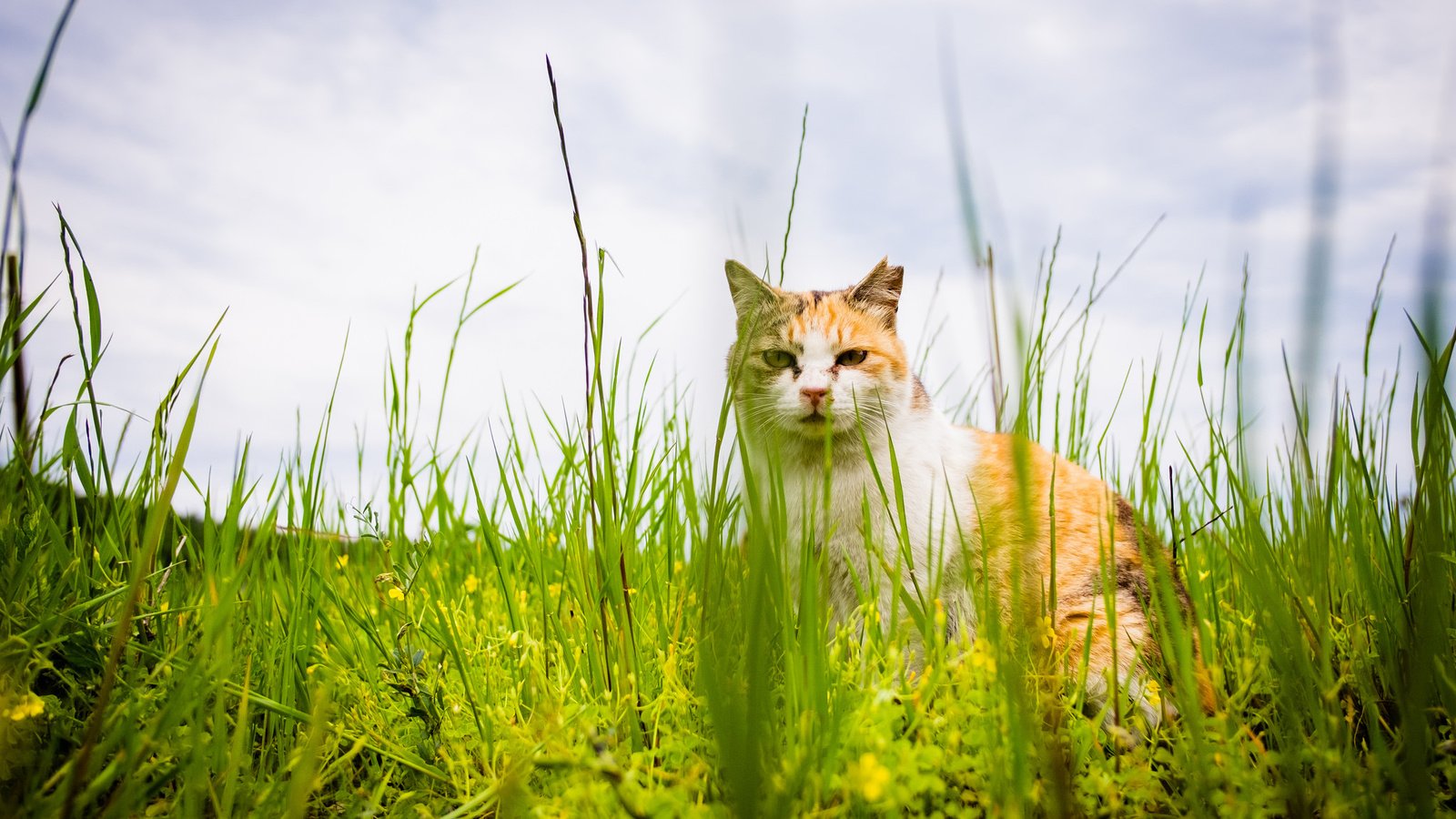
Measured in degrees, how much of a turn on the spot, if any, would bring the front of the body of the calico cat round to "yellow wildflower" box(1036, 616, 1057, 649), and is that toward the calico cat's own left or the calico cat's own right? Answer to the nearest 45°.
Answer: approximately 90° to the calico cat's own left

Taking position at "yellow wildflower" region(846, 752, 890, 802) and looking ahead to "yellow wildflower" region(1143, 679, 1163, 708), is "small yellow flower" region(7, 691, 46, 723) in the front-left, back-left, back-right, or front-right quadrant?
back-left

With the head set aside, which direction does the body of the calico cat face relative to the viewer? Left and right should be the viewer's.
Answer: facing the viewer and to the left of the viewer

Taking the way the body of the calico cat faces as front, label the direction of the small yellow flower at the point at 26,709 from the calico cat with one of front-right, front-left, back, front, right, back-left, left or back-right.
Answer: front

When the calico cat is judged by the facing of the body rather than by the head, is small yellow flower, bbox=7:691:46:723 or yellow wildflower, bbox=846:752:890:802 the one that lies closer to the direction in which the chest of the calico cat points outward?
the small yellow flower

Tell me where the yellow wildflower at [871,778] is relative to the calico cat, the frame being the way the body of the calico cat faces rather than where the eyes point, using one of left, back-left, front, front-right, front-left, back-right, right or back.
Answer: front-left

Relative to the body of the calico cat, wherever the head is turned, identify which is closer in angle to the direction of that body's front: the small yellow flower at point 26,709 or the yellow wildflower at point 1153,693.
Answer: the small yellow flower
